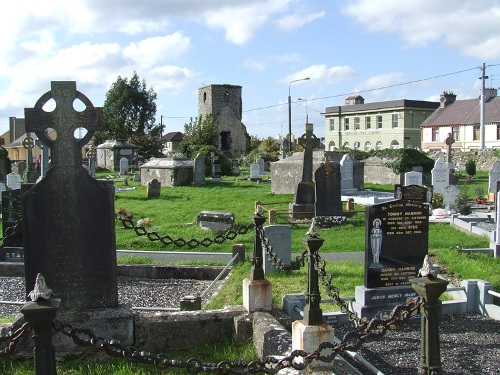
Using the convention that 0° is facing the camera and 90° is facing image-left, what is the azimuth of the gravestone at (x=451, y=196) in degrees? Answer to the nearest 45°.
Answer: approximately 0°

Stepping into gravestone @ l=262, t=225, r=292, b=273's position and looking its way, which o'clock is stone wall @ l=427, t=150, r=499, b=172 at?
The stone wall is roughly at 7 o'clock from the gravestone.

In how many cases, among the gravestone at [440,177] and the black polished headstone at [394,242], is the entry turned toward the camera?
2

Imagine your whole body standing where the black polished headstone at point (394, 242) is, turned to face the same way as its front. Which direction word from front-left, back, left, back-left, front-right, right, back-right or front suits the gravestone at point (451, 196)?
back
